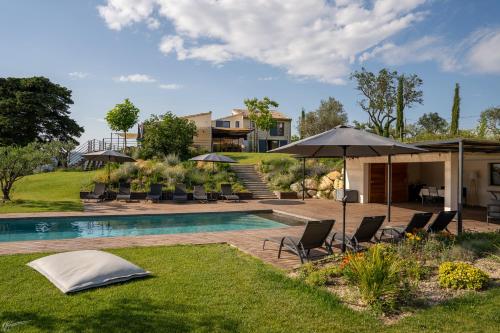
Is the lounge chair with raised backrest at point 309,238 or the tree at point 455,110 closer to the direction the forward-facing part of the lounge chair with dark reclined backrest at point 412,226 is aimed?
the lounge chair with raised backrest

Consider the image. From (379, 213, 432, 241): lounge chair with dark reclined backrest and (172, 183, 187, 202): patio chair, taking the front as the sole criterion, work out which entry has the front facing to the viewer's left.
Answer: the lounge chair with dark reclined backrest

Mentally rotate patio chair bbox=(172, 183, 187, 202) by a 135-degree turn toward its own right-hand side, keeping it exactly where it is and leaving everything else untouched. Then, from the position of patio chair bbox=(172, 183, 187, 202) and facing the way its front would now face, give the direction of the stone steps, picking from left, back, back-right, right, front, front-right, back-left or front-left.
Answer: right

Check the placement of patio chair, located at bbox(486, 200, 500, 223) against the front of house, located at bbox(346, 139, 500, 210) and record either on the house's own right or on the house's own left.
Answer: on the house's own left

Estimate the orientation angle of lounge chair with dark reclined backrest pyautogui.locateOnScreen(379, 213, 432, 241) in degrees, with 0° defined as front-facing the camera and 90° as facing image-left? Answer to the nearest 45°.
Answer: approximately 90°

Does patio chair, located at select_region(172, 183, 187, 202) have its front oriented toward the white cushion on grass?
yes

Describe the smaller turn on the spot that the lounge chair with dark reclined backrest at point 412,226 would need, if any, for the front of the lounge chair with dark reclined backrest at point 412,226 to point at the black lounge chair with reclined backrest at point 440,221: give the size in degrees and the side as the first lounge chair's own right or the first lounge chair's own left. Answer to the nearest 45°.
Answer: approximately 135° to the first lounge chair's own right

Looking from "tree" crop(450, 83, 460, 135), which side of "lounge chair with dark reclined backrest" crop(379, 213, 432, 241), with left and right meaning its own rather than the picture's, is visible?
right
